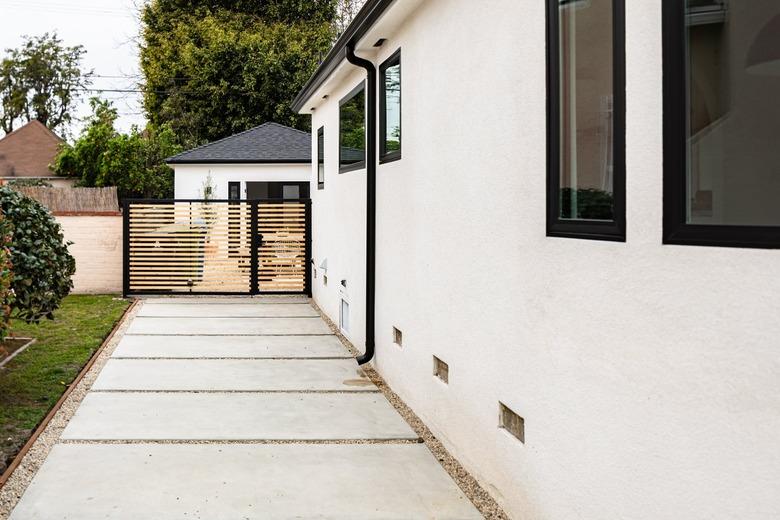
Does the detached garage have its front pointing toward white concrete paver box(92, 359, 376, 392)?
yes

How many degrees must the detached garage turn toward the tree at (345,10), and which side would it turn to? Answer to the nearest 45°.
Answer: approximately 180°

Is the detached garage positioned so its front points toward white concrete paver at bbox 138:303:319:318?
yes

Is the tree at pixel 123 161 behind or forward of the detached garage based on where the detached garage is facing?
behind

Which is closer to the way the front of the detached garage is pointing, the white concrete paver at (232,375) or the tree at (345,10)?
the white concrete paver

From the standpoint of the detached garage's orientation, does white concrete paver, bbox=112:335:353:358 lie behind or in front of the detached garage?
in front

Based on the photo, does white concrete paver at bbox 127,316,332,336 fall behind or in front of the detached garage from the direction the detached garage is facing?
in front

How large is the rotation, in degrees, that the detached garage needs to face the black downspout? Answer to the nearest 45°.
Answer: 0° — it already faces it

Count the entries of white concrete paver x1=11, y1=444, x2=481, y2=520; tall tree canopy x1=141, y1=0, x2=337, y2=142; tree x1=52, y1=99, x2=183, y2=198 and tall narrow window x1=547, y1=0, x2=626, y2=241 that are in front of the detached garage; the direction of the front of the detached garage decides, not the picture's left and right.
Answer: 2

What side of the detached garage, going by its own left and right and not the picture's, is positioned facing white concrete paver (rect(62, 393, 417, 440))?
front

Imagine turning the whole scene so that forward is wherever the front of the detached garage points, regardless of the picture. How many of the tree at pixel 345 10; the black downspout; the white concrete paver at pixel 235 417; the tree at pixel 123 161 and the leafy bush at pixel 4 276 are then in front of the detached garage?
3

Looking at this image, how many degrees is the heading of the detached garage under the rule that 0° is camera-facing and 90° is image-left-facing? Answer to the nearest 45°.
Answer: approximately 0°

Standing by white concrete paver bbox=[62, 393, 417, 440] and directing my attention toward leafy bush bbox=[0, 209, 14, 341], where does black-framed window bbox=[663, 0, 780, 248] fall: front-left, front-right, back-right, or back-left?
back-left
